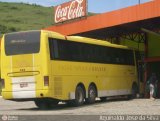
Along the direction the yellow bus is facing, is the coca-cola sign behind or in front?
in front

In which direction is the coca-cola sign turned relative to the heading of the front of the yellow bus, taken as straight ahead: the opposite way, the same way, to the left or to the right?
the opposite way

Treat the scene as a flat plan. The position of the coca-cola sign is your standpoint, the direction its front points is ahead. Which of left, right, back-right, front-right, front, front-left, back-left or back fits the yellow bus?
front-left

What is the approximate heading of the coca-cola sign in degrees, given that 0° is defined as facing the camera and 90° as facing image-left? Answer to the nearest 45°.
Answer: approximately 45°

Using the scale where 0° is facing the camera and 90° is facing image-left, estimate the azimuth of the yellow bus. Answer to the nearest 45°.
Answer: approximately 225°
